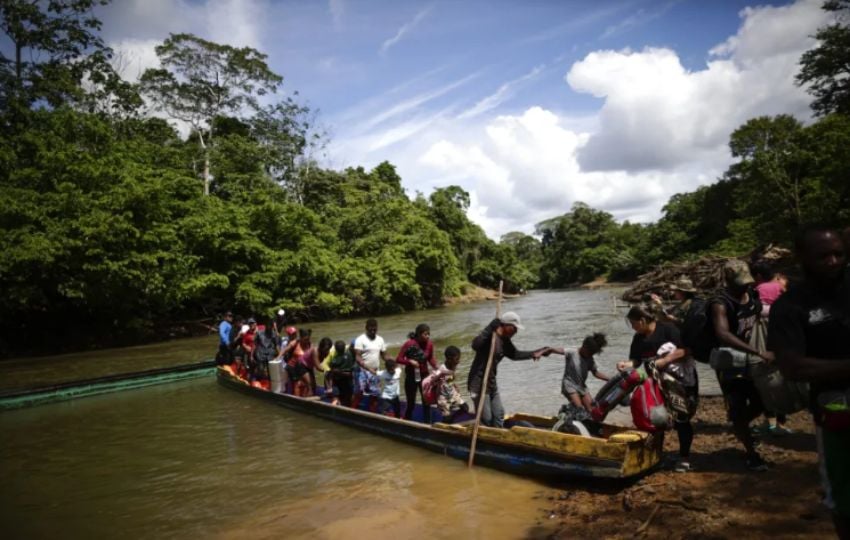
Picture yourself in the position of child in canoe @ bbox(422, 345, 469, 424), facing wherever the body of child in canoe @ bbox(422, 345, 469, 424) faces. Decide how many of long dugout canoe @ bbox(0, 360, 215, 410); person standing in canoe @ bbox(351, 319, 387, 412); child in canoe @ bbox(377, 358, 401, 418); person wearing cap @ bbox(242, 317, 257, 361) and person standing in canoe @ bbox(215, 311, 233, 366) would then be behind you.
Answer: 5

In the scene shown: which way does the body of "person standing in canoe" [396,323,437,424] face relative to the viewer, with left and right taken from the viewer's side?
facing the viewer and to the right of the viewer

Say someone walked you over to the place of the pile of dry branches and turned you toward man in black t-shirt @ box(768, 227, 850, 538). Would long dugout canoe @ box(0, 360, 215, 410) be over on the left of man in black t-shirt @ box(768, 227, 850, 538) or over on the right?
right

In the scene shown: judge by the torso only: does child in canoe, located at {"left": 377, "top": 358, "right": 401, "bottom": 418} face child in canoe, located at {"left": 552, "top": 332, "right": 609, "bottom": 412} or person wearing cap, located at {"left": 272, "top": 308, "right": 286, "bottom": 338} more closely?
the child in canoe

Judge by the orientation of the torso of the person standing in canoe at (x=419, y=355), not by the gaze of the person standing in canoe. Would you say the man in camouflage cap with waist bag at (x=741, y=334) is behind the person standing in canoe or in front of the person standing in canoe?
in front

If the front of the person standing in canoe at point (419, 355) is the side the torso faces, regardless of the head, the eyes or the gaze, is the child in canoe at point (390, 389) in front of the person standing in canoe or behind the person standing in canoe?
behind

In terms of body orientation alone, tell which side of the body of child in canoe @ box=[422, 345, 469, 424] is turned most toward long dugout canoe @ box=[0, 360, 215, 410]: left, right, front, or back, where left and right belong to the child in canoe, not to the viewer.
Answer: back

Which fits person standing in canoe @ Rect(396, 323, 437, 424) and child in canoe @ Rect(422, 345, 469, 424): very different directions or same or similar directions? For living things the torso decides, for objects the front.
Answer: same or similar directions

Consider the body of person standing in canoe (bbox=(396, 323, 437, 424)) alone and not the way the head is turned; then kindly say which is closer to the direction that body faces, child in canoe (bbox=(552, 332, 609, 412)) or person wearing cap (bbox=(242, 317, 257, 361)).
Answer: the child in canoe

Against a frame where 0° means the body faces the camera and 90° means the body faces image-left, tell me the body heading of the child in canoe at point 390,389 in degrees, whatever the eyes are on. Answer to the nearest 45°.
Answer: approximately 315°

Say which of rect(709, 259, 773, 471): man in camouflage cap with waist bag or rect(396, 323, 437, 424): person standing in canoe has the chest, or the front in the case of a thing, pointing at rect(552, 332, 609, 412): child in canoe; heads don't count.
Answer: the person standing in canoe

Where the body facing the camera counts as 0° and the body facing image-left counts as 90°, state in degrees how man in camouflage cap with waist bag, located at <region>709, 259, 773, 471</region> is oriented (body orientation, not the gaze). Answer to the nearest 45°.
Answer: approximately 315°

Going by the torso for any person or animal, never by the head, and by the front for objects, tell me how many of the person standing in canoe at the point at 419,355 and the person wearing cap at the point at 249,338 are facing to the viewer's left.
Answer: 0

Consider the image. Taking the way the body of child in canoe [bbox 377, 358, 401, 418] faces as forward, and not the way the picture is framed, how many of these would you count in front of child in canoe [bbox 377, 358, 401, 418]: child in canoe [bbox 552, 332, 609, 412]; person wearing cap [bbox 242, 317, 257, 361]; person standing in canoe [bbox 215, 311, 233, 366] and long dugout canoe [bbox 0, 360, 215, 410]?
1

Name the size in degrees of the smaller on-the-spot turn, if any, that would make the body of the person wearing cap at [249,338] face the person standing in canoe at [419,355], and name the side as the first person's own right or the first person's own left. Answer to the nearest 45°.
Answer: approximately 45° to the first person's own right

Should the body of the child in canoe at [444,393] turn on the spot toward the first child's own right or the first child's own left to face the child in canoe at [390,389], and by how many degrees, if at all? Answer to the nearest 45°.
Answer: approximately 180°
